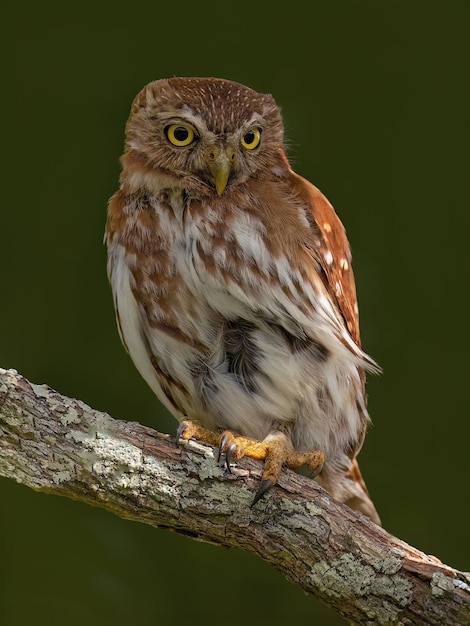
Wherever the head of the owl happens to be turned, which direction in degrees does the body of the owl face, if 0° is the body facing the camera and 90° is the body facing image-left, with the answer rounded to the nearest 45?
approximately 45°
